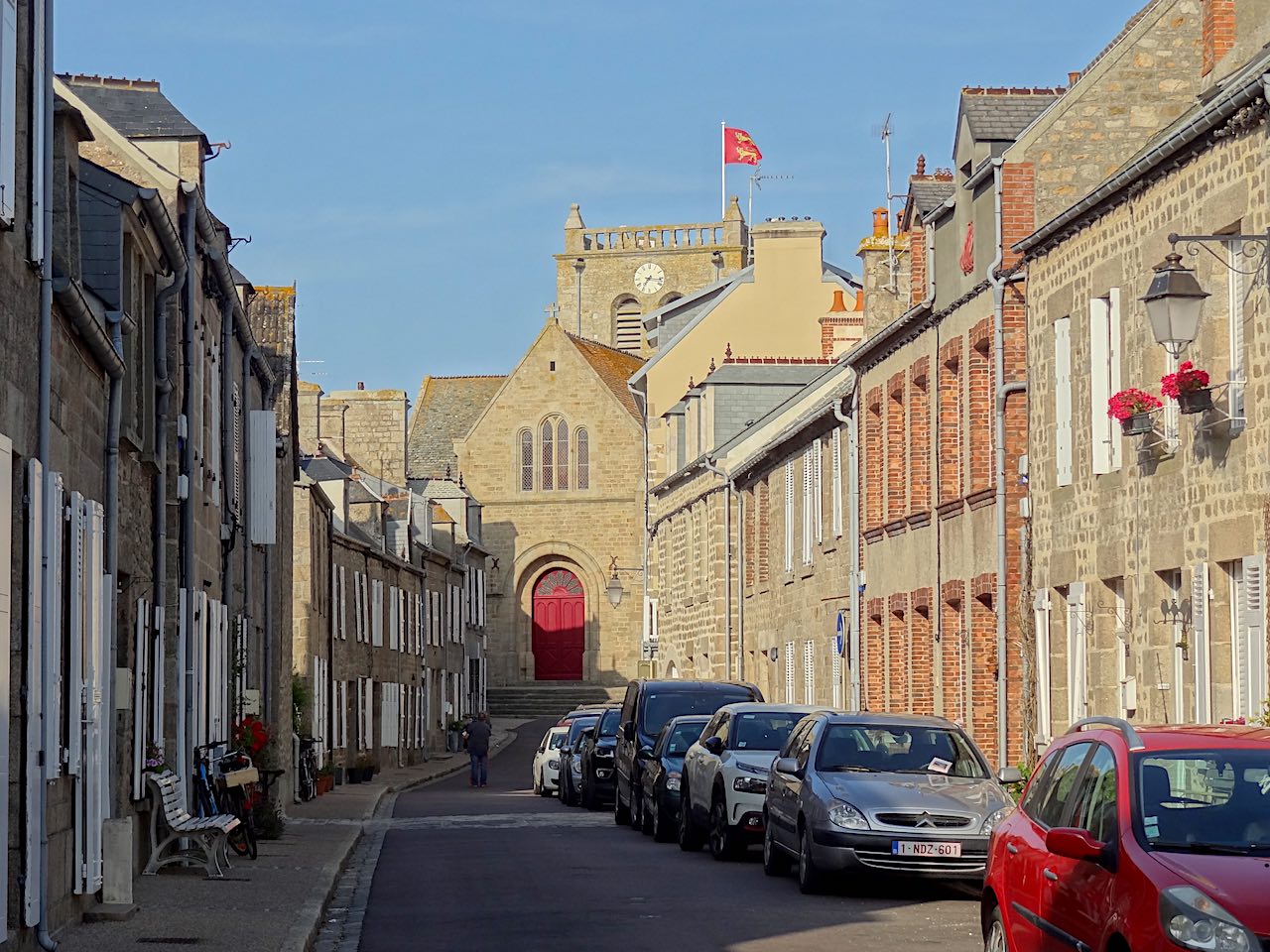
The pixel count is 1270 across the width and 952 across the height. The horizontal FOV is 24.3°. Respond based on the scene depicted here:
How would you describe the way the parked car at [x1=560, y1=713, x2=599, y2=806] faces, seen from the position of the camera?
facing the viewer

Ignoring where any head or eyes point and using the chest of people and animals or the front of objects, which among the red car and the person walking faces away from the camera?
the person walking

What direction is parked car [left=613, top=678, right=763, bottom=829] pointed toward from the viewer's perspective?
toward the camera

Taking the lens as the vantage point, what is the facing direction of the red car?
facing the viewer and to the right of the viewer

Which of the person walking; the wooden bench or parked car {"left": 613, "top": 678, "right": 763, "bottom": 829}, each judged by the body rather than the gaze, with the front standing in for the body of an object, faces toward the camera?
the parked car

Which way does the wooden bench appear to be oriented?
to the viewer's right

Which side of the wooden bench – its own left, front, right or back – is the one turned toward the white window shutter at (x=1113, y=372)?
front

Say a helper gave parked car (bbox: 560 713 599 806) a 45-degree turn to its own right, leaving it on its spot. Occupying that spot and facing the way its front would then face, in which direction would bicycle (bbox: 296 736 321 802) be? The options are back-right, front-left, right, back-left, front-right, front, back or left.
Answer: front-right

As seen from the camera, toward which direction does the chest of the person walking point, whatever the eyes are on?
away from the camera

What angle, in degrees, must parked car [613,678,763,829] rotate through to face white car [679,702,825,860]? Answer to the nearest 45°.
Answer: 0° — it already faces it

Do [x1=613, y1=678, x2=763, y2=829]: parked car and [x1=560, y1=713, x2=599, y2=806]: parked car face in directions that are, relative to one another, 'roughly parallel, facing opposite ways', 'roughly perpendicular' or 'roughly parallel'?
roughly parallel
